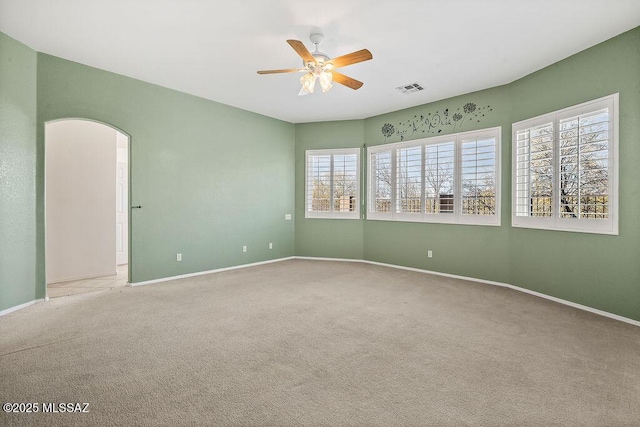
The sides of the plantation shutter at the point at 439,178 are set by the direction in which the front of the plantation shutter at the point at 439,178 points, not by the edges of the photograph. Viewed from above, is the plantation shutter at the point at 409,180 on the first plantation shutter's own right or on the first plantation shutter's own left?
on the first plantation shutter's own right

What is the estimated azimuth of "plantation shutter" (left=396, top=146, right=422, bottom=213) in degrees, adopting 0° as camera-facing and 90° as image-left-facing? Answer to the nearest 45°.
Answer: approximately 45°

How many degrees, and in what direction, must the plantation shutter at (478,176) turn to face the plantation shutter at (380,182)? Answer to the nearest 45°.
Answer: approximately 45° to its right

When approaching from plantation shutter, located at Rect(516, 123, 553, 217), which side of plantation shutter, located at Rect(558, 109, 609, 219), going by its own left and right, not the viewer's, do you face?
right

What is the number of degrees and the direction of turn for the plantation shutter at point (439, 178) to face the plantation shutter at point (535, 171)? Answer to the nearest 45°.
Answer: approximately 90° to its left

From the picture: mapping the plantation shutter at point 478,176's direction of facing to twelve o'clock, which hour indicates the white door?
The white door is roughly at 1 o'clock from the plantation shutter.

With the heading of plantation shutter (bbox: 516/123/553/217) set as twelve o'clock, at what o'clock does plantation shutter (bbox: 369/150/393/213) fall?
plantation shutter (bbox: 369/150/393/213) is roughly at 2 o'clock from plantation shutter (bbox: 516/123/553/217).

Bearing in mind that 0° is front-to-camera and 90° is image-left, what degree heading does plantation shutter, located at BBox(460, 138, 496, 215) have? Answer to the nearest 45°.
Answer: approximately 45°

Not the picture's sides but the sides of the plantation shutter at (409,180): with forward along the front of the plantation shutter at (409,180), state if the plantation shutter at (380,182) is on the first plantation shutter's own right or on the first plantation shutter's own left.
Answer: on the first plantation shutter's own right

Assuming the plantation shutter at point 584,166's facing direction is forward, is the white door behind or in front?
in front

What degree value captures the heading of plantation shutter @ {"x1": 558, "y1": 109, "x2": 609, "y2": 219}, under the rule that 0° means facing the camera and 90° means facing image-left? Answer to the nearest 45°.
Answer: approximately 45°
